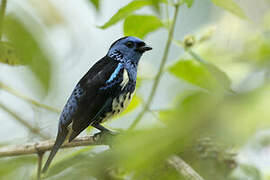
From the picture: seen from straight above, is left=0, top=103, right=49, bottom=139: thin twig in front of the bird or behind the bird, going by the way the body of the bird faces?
behind

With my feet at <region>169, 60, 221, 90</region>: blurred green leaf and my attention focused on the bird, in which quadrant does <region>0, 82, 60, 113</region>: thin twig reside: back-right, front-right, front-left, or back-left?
front-right

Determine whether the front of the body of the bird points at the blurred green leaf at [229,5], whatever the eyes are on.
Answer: no

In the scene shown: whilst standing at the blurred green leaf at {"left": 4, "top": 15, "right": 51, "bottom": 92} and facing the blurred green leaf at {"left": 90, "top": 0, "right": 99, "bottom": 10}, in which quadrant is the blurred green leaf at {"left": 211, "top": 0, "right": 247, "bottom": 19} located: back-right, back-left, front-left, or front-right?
front-right

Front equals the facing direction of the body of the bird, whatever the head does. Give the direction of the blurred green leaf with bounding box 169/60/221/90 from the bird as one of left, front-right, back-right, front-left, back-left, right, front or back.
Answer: front-right

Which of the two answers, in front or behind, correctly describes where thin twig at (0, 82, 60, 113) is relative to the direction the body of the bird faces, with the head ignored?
behind

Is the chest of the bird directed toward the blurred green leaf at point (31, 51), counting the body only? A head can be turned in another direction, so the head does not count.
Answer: no

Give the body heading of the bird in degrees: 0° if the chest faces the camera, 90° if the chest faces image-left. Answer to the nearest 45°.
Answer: approximately 270°
